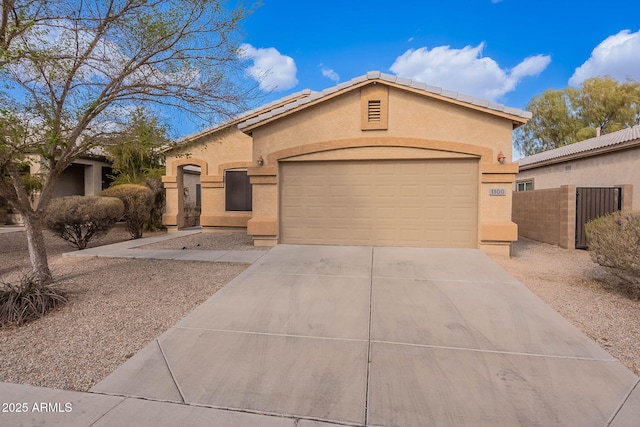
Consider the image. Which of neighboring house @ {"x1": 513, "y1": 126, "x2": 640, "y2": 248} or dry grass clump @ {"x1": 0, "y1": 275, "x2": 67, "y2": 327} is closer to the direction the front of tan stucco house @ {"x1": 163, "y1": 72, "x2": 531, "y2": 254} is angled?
the dry grass clump

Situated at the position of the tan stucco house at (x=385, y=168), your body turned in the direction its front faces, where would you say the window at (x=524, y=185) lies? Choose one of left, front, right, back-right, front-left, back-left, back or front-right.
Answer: back-left

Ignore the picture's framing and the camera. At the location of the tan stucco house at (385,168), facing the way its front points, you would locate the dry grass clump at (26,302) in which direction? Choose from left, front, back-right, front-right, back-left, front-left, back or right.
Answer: front-right

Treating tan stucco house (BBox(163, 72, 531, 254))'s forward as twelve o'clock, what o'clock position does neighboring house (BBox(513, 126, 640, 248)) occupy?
The neighboring house is roughly at 8 o'clock from the tan stucco house.

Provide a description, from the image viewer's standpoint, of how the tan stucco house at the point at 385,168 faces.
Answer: facing the viewer

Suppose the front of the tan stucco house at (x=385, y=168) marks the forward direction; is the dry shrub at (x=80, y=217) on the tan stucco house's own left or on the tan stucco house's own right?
on the tan stucco house's own right

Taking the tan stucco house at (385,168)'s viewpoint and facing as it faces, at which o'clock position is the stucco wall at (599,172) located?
The stucco wall is roughly at 8 o'clock from the tan stucco house.

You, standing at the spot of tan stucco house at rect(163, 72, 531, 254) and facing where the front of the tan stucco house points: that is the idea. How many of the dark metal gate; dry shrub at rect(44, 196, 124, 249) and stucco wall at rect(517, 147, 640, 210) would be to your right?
1

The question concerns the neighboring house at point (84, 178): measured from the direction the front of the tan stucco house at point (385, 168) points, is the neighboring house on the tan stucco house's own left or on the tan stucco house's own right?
on the tan stucco house's own right

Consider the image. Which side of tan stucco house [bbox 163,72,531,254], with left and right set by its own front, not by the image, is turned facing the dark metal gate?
left

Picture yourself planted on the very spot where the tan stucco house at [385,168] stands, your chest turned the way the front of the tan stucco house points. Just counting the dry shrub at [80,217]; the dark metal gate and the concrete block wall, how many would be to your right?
1

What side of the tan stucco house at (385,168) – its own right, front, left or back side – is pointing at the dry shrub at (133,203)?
right

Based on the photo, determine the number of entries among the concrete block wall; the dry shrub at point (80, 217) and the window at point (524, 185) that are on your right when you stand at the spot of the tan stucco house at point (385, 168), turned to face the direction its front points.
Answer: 1

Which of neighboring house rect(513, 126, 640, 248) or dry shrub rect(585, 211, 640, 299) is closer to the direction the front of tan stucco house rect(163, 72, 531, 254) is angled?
the dry shrub

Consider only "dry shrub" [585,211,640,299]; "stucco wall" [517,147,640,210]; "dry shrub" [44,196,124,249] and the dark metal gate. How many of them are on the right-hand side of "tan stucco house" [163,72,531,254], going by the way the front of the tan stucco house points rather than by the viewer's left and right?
1
